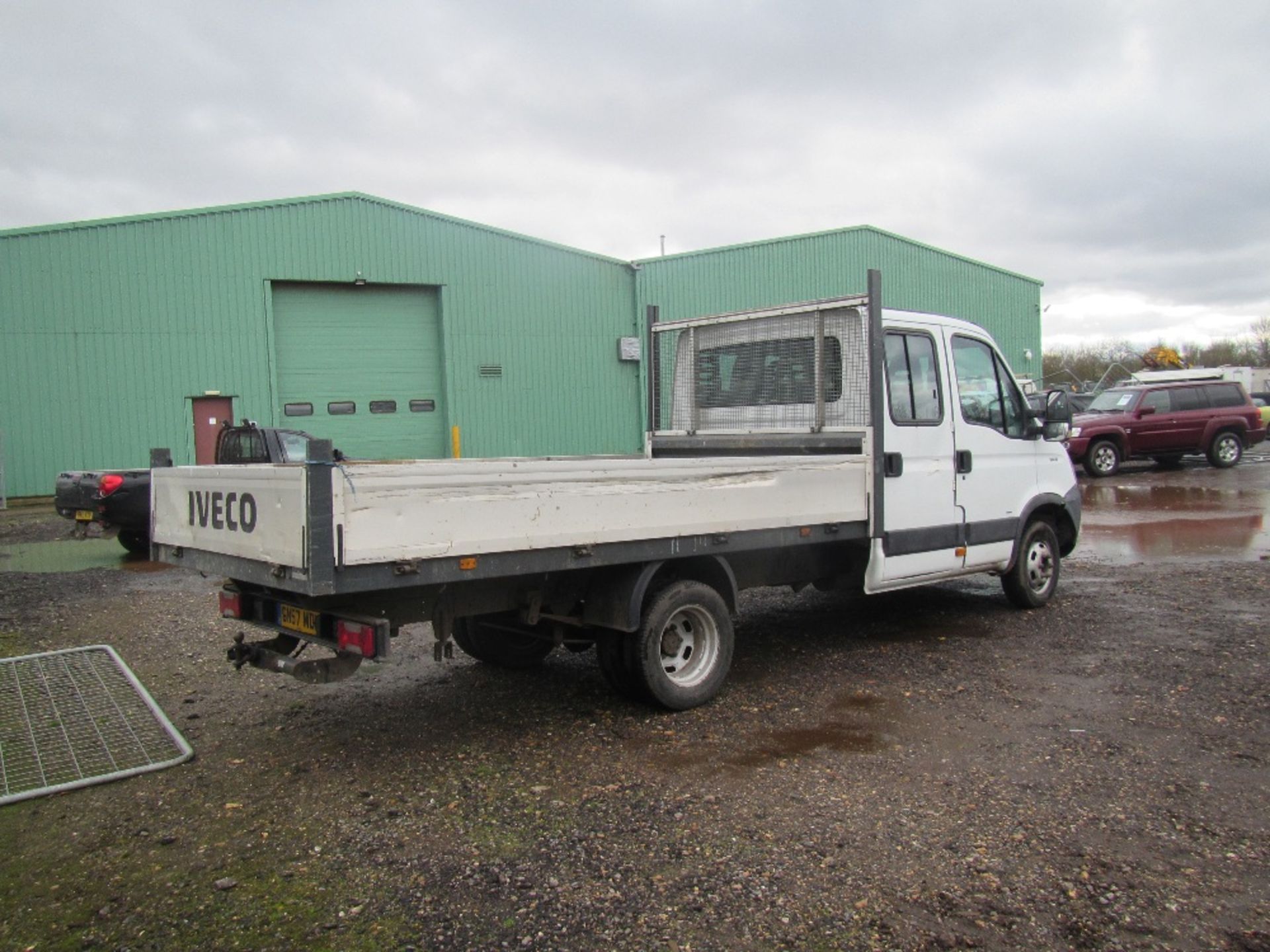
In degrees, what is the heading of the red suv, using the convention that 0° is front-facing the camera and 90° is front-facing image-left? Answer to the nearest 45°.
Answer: approximately 45°

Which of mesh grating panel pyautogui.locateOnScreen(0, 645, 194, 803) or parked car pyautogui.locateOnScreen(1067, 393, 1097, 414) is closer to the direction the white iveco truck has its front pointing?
the parked car

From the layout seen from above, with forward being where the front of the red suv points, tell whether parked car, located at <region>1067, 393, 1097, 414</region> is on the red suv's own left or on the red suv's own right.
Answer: on the red suv's own right

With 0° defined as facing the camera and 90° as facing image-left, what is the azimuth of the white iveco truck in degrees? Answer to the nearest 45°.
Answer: approximately 225°

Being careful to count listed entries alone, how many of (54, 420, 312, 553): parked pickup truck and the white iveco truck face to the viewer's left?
0

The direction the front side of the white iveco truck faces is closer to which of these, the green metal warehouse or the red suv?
the red suv

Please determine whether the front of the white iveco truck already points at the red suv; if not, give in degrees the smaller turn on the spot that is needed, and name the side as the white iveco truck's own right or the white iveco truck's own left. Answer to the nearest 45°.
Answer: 0° — it already faces it

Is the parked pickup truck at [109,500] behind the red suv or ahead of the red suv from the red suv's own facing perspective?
ahead

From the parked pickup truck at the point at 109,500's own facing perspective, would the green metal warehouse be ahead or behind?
ahead

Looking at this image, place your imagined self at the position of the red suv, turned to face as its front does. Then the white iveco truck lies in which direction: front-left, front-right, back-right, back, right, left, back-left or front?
front-left

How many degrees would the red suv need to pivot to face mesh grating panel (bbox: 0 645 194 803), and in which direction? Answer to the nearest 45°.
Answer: approximately 45° to its left

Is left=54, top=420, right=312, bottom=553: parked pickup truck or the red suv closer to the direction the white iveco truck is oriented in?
the red suv

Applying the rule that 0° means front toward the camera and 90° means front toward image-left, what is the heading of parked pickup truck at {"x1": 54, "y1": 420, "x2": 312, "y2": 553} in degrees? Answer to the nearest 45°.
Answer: approximately 225°
